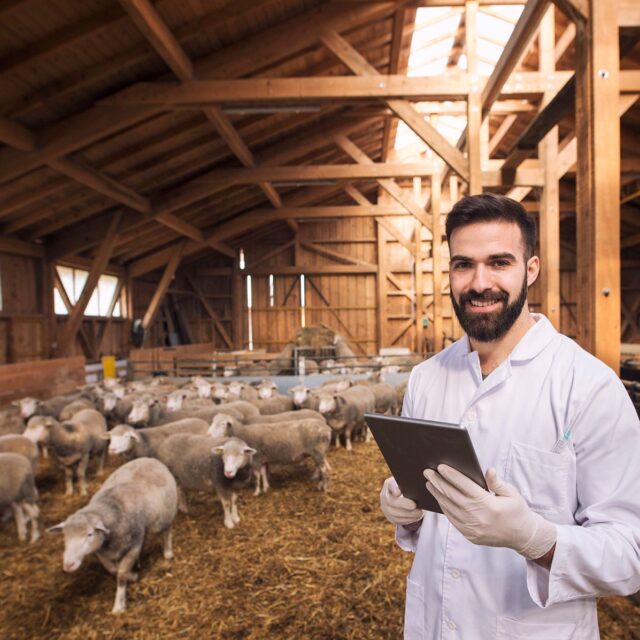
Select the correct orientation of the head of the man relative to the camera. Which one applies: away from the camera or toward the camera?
toward the camera

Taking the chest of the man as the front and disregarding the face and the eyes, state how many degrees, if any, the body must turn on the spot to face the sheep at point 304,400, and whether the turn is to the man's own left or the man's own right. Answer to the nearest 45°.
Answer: approximately 90° to the man's own right

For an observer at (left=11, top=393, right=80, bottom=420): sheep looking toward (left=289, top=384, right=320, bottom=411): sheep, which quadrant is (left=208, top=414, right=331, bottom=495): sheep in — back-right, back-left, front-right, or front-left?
front-right

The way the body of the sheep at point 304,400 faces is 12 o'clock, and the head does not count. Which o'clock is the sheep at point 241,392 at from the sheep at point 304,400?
the sheep at point 241,392 is roughly at 3 o'clock from the sheep at point 304,400.

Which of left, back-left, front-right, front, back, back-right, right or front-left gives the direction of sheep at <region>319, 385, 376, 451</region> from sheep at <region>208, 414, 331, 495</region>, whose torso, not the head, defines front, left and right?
back-right

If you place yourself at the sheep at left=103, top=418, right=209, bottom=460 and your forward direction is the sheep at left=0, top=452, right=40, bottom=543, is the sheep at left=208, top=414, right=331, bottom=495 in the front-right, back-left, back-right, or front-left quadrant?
back-left

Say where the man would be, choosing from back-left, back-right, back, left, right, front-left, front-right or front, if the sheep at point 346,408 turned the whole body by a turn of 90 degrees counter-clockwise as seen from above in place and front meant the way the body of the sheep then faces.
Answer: front-right

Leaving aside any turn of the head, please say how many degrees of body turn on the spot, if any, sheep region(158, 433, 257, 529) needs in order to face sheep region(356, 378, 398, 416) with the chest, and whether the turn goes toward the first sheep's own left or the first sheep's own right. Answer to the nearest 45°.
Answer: approximately 90° to the first sheep's own left

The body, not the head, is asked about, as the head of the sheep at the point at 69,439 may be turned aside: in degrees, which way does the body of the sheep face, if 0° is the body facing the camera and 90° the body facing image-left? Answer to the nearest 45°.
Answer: approximately 45°

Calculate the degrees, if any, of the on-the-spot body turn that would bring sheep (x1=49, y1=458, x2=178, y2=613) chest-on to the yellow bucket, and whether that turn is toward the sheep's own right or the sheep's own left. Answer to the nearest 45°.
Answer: approximately 135° to the sheep's own right

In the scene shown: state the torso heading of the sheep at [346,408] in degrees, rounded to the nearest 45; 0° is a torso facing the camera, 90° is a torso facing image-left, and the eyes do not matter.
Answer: approximately 45°

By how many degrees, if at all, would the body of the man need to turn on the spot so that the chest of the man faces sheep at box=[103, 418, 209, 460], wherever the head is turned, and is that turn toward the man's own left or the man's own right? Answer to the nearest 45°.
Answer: approximately 90° to the man's own right

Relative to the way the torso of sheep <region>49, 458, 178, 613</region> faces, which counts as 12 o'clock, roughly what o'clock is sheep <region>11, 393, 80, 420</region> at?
sheep <region>11, 393, 80, 420</region> is roughly at 4 o'clock from sheep <region>49, 458, 178, 613</region>.

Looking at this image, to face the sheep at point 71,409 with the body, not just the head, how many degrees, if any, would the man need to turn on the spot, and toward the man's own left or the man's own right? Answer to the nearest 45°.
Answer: approximately 90° to the man's own right

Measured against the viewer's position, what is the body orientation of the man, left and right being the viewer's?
facing the viewer and to the left of the viewer

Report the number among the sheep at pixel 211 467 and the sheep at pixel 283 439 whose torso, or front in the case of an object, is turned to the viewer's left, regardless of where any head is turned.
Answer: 1

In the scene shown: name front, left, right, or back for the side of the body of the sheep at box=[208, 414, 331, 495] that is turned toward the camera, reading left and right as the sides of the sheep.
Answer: left

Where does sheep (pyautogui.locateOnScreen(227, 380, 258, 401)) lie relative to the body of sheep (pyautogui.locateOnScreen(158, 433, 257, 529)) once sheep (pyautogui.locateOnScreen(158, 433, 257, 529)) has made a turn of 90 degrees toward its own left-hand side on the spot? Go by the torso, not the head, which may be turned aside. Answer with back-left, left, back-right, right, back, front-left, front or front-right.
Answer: front-left

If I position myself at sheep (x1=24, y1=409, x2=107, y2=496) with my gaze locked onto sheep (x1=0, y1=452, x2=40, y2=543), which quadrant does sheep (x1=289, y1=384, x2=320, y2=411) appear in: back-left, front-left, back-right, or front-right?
back-left

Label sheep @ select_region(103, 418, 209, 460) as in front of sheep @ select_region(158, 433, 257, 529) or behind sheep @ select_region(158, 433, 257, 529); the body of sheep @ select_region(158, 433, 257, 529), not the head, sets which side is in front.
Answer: behind
